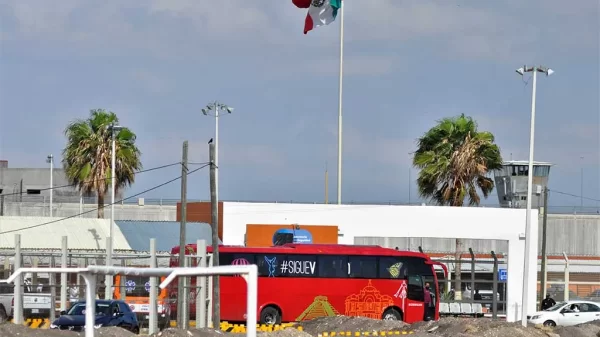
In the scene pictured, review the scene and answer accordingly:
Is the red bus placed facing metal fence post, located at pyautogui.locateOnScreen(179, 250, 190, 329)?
no

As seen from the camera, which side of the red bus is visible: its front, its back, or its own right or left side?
right

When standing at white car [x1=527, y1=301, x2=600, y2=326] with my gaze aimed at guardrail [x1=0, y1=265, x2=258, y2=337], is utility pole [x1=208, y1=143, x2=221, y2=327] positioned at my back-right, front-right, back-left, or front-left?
front-right

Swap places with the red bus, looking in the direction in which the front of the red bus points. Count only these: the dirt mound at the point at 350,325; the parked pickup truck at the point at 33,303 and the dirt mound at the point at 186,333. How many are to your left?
0

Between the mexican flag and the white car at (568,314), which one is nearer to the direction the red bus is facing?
the white car

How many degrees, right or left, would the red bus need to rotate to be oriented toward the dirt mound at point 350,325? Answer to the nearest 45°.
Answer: approximately 90° to its right

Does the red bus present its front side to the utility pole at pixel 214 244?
no

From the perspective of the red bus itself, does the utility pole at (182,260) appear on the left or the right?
on its right

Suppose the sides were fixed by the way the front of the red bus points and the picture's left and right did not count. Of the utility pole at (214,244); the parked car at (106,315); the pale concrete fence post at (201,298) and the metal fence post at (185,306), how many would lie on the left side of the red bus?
0

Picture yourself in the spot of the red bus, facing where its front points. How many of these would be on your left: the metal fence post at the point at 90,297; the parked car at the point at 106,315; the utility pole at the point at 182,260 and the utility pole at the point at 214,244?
0

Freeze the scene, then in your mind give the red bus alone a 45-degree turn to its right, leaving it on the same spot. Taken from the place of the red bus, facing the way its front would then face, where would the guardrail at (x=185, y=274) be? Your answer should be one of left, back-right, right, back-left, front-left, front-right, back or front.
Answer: front-right

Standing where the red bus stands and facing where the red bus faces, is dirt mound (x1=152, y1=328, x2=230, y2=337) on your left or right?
on your right

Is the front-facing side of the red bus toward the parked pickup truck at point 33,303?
no
